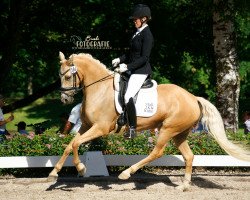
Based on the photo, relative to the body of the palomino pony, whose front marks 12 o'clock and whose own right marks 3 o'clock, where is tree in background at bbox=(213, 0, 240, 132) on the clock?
The tree in background is roughly at 4 o'clock from the palomino pony.

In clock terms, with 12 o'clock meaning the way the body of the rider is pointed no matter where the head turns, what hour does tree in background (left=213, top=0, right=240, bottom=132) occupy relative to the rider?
The tree in background is roughly at 4 o'clock from the rider.

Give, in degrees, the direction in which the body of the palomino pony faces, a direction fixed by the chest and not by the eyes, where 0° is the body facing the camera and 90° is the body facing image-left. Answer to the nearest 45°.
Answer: approximately 90°

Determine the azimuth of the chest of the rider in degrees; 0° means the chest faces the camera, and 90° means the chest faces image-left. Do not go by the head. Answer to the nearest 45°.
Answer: approximately 90°
